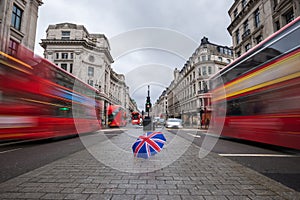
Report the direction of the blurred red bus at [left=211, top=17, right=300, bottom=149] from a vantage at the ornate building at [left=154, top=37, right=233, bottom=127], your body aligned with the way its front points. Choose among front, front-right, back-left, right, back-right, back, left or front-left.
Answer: front-left

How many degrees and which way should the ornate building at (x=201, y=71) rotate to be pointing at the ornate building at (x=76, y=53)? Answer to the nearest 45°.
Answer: approximately 45° to its right

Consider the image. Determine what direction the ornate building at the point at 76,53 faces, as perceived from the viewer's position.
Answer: facing the viewer and to the right of the viewer

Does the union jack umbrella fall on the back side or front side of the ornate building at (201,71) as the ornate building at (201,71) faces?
on the front side

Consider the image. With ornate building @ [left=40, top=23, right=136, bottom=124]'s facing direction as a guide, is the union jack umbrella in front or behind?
in front

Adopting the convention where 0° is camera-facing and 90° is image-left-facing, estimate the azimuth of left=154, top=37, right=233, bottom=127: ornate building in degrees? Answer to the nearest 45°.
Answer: approximately 45°

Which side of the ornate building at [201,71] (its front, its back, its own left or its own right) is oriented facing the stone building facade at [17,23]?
front

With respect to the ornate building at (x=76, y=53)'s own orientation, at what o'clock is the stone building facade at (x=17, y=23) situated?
The stone building facade is roughly at 2 o'clock from the ornate building.

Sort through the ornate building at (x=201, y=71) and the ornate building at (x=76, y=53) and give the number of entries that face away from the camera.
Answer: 0
